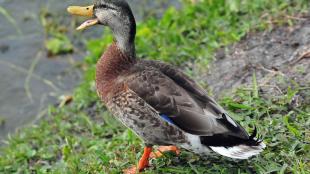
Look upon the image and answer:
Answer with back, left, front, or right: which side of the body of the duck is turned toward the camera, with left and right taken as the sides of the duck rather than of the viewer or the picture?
left
